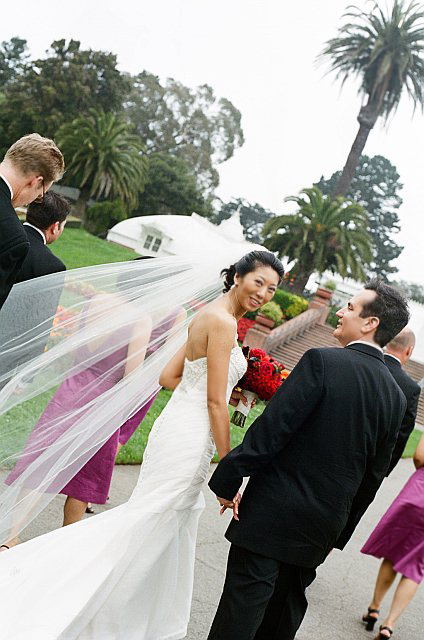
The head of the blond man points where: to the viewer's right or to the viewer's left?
to the viewer's right

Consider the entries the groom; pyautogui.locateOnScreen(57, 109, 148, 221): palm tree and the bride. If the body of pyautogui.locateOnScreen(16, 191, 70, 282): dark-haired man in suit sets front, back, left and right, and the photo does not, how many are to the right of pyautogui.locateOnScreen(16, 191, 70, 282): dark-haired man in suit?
2

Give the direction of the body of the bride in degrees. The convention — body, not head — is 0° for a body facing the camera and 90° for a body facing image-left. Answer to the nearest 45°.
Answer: approximately 225°

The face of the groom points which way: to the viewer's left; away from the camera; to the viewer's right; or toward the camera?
to the viewer's left

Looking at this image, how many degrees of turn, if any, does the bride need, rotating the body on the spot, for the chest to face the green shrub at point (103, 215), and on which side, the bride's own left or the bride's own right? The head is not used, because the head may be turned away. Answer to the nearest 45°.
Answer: approximately 45° to the bride's own left

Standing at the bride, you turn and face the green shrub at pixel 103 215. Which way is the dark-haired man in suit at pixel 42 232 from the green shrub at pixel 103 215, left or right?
left
